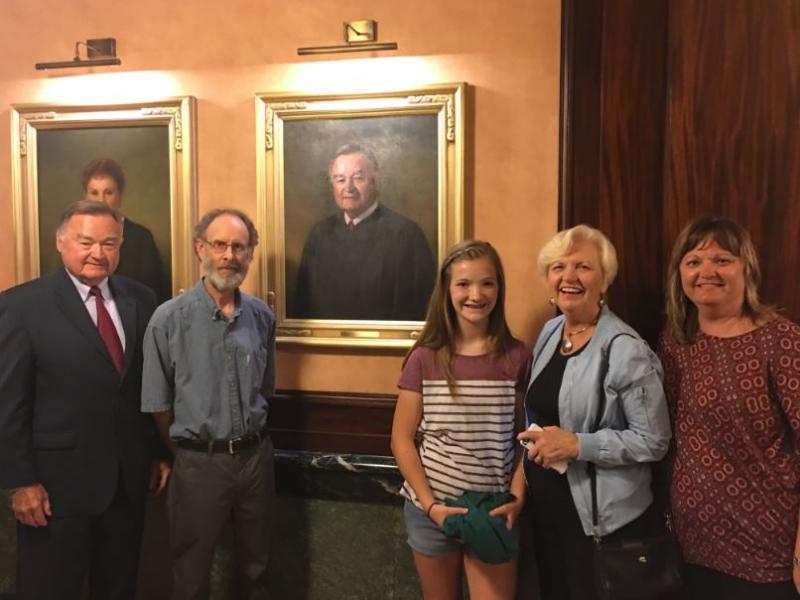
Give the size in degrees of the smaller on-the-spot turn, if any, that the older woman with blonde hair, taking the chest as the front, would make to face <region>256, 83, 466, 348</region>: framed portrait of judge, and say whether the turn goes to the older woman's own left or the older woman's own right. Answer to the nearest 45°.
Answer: approximately 90° to the older woman's own right

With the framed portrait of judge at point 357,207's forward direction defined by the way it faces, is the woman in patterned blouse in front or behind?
in front

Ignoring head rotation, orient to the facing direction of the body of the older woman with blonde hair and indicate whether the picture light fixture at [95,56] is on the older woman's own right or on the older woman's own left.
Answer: on the older woman's own right

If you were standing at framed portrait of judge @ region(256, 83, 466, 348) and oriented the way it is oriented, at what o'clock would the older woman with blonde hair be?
The older woman with blonde hair is roughly at 11 o'clock from the framed portrait of judge.

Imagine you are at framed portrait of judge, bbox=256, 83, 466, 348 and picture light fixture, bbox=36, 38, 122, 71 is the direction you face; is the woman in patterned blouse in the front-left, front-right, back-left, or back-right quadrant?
back-left

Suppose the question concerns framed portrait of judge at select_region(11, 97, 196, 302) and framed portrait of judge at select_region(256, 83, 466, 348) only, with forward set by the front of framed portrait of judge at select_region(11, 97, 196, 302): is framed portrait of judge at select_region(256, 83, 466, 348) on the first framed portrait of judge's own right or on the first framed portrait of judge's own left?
on the first framed portrait of judge's own left
